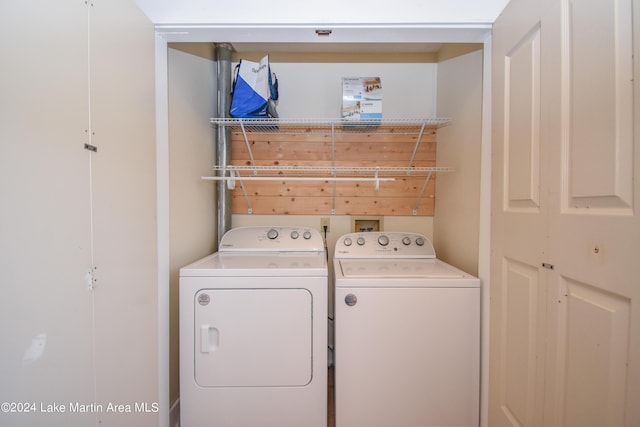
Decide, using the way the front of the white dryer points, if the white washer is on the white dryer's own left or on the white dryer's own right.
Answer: on the white dryer's own left

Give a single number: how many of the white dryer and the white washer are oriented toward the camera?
2

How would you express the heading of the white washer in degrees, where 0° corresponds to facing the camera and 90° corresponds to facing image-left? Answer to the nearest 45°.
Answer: approximately 0°

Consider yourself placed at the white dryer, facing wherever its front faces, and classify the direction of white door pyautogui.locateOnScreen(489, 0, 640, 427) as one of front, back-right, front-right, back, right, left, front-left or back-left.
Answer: front-left

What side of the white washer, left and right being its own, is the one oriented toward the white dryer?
right

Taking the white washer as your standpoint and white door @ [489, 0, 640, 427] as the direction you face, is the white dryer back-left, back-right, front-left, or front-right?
back-right

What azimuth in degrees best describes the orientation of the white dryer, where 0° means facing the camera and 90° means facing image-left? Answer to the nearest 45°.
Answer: approximately 0°
